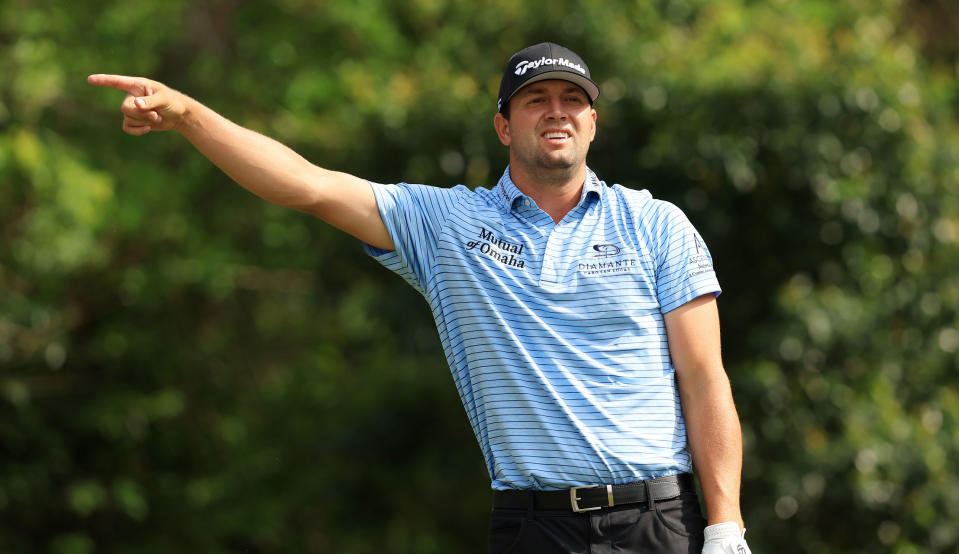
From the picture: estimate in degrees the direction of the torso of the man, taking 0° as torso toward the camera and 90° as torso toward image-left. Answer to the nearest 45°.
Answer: approximately 0°
